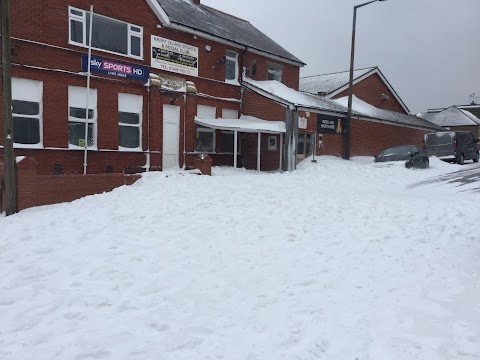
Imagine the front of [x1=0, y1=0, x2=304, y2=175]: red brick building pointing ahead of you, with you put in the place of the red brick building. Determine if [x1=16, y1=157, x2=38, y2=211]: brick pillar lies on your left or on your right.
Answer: on your right

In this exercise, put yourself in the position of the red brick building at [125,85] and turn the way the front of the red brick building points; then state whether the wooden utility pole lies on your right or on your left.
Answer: on your right

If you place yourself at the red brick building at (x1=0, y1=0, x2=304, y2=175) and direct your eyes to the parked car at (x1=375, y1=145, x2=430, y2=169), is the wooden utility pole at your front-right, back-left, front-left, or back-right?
back-right

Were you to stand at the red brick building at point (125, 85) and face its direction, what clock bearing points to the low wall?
The low wall is roughly at 2 o'clock from the red brick building.

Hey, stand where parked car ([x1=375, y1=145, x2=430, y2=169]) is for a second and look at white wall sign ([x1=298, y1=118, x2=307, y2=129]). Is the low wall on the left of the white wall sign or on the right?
left

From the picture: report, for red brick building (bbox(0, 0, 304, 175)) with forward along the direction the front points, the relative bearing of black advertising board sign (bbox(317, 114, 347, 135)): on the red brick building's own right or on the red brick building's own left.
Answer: on the red brick building's own left

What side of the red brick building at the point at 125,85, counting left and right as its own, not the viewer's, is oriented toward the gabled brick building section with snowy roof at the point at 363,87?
left

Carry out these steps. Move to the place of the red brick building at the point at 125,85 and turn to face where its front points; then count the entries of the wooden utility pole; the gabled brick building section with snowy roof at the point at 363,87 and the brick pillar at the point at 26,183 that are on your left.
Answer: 1

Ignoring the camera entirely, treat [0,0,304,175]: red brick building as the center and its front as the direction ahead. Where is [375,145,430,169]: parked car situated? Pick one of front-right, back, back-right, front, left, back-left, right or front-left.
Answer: front-left

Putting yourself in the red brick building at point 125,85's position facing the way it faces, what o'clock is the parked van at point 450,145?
The parked van is roughly at 10 o'clock from the red brick building.

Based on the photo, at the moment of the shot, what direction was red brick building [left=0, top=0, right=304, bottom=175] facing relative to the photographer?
facing the viewer and to the right of the viewer
